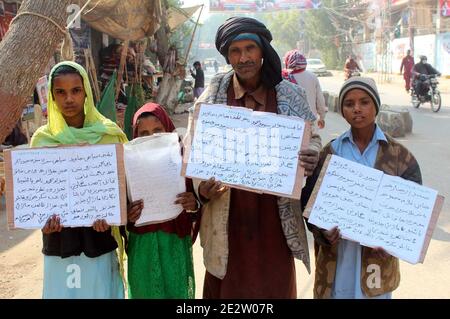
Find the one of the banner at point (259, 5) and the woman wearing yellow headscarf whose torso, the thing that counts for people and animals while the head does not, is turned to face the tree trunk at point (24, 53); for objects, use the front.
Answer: the banner

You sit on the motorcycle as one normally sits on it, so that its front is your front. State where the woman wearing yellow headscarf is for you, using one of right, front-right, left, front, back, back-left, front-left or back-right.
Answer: front-right

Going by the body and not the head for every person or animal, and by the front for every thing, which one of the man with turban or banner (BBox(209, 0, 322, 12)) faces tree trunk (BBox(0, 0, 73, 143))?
the banner

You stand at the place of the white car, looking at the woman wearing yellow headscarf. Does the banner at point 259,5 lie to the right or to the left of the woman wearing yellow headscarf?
right

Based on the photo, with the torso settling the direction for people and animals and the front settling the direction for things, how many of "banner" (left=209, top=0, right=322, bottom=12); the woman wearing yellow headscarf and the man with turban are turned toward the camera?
3

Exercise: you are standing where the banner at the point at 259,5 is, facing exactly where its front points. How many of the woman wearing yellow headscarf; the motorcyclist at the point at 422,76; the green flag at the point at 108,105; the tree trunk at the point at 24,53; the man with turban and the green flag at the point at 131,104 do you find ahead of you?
6

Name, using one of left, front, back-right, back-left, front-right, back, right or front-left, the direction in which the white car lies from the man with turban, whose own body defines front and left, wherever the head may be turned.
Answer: back

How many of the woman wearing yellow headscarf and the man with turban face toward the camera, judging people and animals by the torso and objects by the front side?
2

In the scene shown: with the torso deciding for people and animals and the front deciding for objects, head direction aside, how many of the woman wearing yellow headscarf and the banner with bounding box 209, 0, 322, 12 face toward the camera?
2

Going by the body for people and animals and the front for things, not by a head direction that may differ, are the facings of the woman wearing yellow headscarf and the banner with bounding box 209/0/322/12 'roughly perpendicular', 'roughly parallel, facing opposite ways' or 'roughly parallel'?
roughly parallel

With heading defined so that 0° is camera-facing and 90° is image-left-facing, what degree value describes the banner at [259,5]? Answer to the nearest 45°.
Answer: approximately 0°

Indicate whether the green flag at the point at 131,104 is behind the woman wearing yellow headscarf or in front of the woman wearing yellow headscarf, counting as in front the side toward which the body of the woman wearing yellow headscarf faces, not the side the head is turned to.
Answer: behind

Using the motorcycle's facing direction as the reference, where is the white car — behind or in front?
behind

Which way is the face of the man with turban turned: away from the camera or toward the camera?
toward the camera

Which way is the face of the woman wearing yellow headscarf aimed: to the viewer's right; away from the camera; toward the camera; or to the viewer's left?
toward the camera

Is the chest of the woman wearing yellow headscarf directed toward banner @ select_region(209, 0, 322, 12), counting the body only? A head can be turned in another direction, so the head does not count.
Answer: no

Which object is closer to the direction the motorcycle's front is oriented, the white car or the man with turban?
the man with turban

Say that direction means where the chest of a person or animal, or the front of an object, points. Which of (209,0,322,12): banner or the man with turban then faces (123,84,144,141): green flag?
the banner

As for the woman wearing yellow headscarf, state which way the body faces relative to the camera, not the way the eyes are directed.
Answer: toward the camera

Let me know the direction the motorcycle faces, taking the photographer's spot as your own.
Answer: facing the viewer and to the right of the viewer
